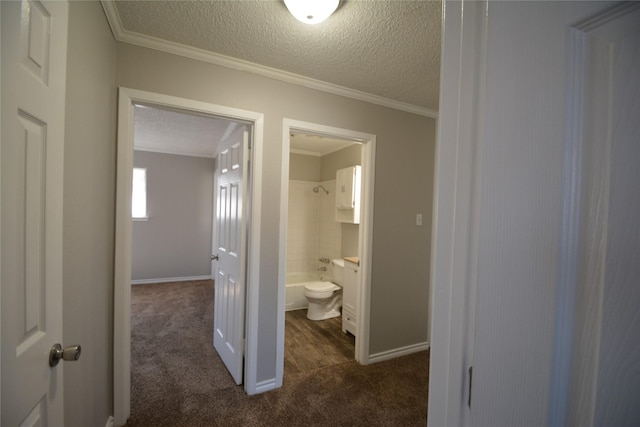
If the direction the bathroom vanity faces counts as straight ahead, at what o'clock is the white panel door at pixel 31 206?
The white panel door is roughly at 11 o'clock from the bathroom vanity.

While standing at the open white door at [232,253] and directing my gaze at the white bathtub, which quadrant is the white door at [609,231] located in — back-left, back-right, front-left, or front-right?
back-right

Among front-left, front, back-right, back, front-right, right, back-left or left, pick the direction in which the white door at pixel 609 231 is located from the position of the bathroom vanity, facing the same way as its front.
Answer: front-left

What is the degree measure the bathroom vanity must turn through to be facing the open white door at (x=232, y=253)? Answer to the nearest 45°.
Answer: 0° — it already faces it

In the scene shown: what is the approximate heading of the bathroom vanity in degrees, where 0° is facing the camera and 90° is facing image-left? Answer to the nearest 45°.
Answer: approximately 45°

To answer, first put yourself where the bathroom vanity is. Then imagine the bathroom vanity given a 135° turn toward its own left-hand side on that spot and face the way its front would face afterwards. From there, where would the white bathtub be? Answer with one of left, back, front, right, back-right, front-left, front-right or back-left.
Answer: back-left
